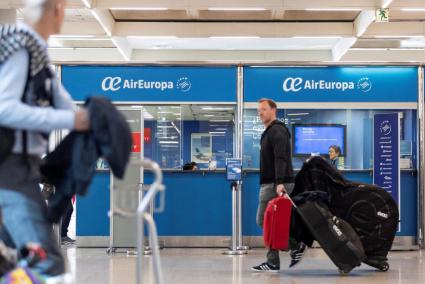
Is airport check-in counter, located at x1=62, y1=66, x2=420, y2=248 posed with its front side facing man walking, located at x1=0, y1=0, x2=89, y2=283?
yes

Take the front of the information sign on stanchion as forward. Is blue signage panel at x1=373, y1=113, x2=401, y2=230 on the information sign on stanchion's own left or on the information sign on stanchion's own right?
on the information sign on stanchion's own left

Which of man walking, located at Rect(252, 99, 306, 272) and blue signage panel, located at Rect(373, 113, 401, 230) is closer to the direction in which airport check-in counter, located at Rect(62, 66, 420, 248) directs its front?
the man walking

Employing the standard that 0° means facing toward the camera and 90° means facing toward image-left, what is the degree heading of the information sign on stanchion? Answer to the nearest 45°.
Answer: approximately 0°

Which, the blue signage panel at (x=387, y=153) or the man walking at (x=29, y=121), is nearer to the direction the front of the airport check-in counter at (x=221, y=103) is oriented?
the man walking

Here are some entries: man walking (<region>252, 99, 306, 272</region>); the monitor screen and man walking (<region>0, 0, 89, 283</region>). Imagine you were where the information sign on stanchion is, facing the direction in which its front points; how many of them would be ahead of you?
2

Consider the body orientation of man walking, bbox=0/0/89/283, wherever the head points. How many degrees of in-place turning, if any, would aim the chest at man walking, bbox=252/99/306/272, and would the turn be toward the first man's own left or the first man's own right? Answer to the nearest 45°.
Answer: approximately 45° to the first man's own left

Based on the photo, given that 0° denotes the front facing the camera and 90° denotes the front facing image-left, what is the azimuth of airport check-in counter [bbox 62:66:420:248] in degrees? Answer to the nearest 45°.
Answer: approximately 0°

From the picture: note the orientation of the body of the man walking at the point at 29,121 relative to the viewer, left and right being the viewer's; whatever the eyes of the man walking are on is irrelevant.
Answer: facing to the right of the viewer
